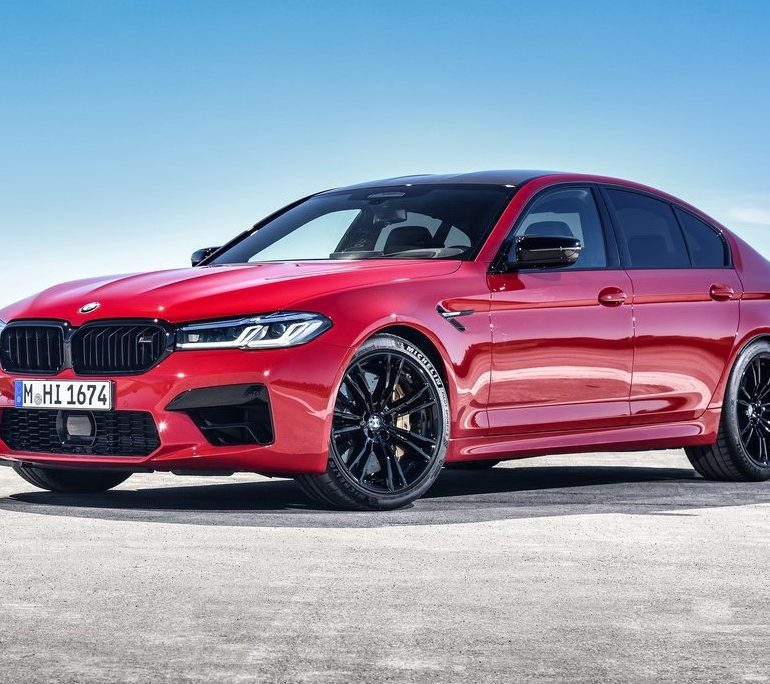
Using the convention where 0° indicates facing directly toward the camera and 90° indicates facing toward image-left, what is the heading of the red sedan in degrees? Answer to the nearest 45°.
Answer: approximately 45°
